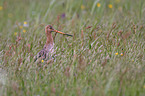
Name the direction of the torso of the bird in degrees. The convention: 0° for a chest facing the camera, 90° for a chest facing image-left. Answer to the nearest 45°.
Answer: approximately 270°
